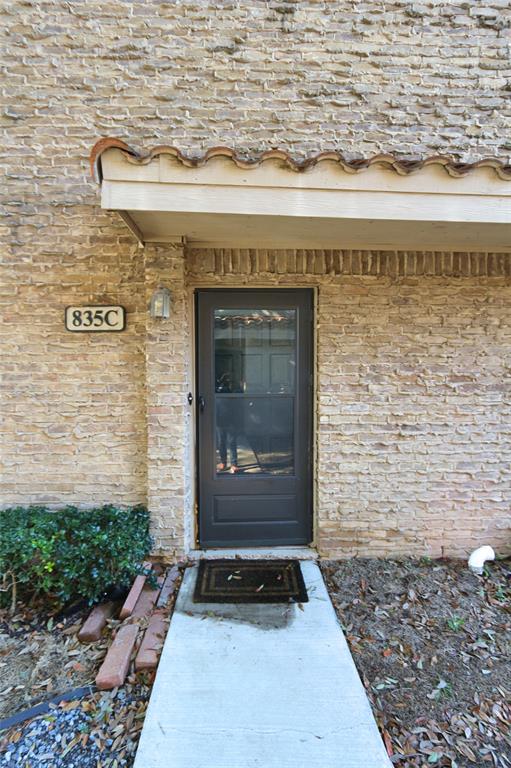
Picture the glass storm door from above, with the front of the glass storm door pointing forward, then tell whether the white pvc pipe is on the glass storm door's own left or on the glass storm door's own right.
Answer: on the glass storm door's own left

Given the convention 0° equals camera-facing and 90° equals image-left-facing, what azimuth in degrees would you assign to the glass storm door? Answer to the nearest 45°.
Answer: approximately 0°
